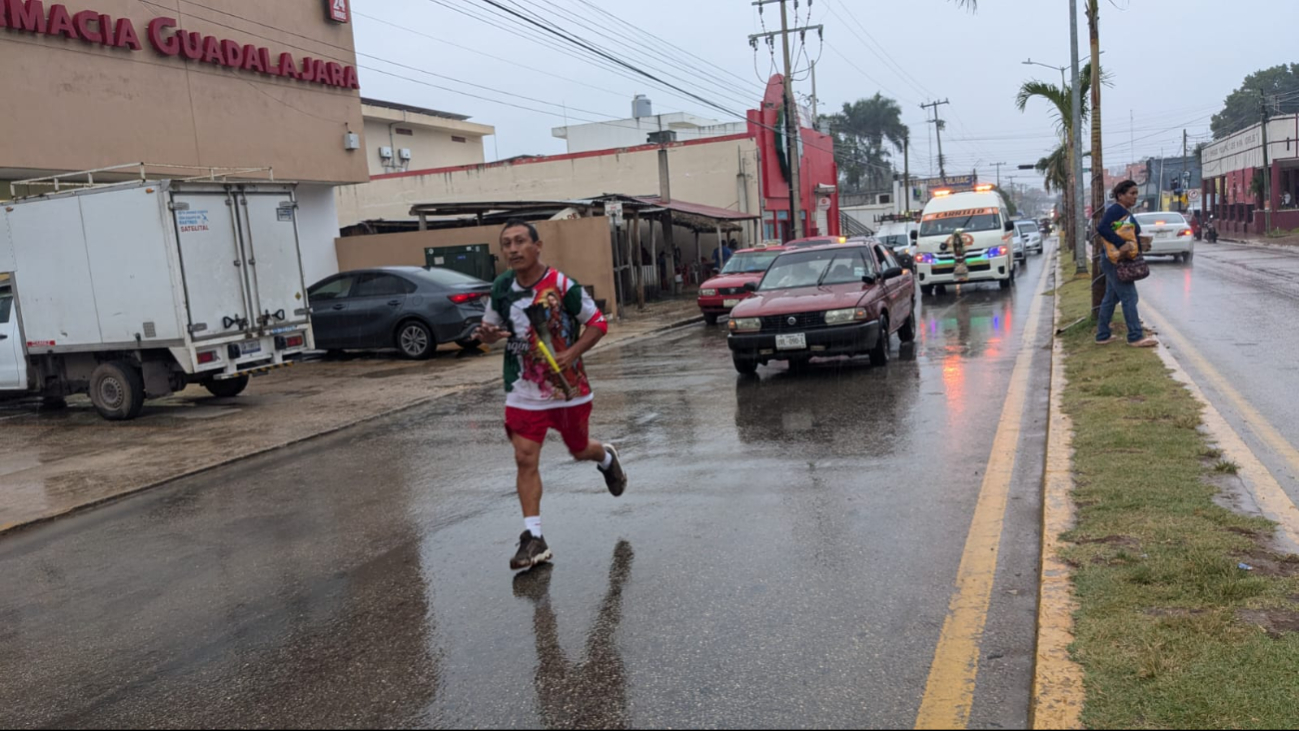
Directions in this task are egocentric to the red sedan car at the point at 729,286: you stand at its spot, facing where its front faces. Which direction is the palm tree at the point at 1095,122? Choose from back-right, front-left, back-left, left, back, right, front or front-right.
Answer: left

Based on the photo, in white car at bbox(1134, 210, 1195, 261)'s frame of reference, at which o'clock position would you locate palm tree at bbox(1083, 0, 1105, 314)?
The palm tree is roughly at 6 o'clock from the white car.

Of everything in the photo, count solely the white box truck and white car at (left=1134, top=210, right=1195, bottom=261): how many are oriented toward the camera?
0

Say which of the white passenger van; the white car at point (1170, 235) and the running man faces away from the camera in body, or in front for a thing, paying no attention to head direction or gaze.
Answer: the white car

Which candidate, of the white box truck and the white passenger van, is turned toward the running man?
the white passenger van

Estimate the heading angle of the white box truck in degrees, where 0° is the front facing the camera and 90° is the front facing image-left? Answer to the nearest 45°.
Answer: approximately 135°

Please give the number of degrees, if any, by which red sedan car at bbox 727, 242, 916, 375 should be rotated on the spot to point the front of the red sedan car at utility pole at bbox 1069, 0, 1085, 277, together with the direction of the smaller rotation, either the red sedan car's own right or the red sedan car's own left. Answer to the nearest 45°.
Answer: approximately 180°

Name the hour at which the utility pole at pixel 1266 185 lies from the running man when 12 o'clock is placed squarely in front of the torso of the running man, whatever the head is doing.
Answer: The utility pole is roughly at 6 o'clock from the running man.

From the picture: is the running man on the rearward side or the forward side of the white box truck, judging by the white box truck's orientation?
on the rearward side

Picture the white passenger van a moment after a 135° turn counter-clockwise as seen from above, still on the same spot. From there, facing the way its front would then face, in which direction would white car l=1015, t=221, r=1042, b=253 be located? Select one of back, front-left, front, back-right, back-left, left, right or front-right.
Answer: front-left

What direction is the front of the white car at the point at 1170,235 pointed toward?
away from the camera

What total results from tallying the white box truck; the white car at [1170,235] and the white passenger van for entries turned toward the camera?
1

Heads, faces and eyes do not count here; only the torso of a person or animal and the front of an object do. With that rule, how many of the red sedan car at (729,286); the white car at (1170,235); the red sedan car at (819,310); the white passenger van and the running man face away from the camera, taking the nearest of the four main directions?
1

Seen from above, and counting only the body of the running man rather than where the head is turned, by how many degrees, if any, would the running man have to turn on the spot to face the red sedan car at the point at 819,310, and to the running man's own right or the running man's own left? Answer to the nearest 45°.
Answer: approximately 180°

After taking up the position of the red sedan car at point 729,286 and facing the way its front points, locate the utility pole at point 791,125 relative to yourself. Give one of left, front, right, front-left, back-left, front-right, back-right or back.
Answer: back-right

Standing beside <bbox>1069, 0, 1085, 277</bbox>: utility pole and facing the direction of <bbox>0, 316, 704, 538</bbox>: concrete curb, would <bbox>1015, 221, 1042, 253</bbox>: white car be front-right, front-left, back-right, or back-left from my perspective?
back-right

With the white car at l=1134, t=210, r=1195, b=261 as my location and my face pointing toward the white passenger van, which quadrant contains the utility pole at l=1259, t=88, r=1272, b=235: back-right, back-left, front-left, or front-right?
back-right

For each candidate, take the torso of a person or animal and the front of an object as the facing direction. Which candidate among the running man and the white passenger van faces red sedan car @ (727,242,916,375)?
the white passenger van

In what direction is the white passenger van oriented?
toward the camera
